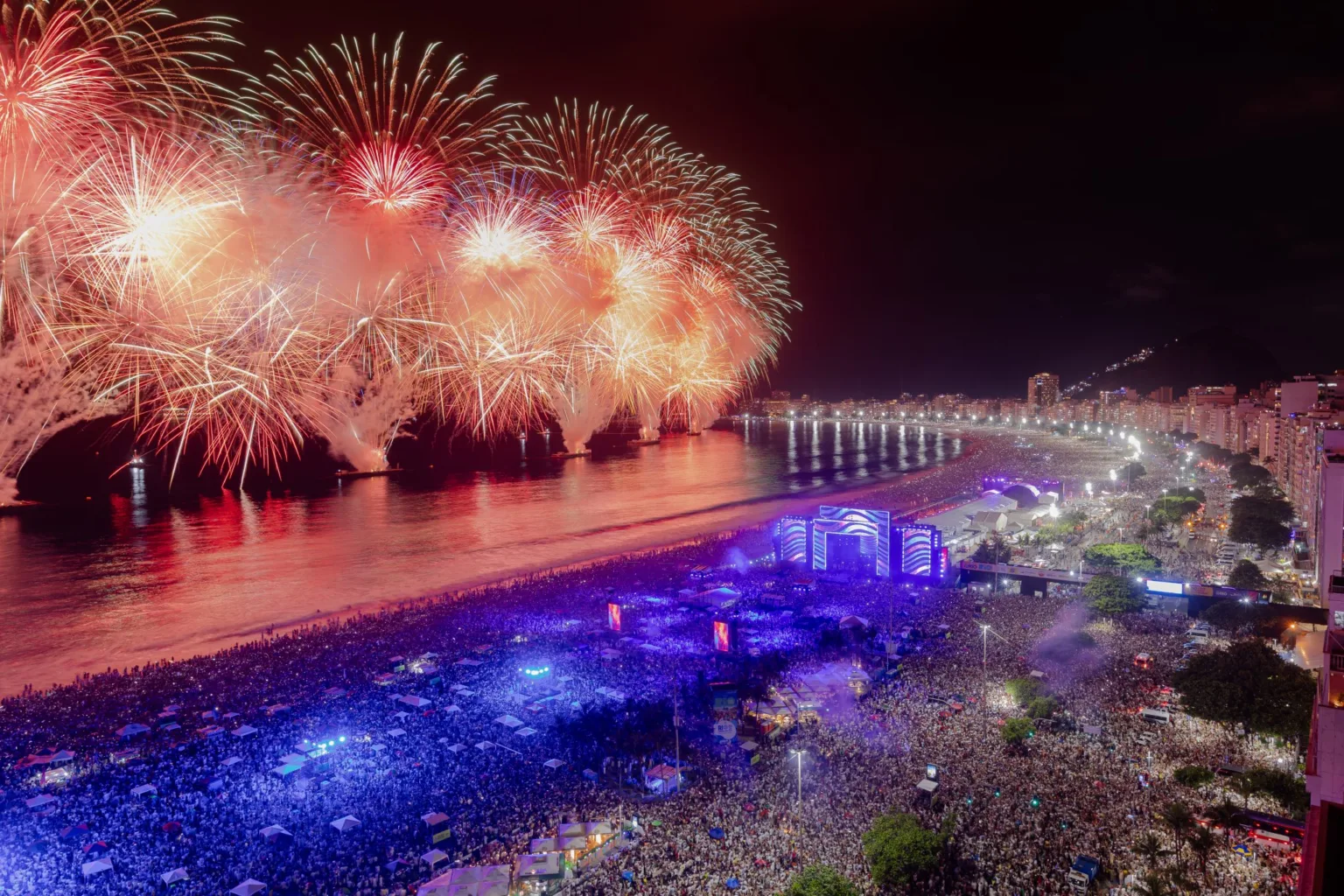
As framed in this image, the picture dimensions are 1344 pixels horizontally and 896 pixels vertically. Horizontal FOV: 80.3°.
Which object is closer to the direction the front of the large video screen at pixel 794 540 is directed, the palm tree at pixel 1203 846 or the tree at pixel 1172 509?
the palm tree

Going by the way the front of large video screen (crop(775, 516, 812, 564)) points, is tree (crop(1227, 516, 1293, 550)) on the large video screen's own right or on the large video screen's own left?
on the large video screen's own left

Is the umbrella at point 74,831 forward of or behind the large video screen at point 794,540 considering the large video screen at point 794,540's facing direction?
forward

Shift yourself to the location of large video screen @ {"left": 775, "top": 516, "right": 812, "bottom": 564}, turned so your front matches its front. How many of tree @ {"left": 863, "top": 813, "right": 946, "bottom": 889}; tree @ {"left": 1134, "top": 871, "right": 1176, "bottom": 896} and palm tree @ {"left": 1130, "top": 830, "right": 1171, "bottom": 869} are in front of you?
3

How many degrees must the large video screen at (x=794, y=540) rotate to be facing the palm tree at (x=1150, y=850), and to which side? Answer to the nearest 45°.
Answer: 0° — it already faces it

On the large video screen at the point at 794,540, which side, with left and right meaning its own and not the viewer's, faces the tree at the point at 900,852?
front

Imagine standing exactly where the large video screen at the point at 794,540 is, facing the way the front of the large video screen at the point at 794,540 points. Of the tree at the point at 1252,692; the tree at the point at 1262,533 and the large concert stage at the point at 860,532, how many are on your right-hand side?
0

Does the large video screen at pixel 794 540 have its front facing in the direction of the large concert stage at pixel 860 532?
no

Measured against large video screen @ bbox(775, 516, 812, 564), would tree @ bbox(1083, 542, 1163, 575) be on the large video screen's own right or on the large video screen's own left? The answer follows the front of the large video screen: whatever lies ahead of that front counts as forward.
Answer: on the large video screen's own left

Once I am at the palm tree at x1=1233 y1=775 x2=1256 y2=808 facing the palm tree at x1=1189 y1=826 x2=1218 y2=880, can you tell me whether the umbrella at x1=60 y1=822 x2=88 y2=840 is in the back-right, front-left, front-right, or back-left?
front-right

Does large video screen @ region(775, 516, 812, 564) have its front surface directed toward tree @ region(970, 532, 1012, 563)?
no

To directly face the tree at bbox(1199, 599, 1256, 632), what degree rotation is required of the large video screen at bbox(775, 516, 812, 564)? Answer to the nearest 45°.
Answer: approximately 45° to its left

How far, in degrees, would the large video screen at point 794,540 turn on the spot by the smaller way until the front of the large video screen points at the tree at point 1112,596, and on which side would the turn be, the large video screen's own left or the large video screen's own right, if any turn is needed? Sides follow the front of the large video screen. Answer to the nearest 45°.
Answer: approximately 45° to the large video screen's own left

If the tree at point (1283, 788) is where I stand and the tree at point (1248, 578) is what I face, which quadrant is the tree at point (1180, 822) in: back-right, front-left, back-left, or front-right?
back-left

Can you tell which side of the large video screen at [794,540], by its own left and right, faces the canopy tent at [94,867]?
front

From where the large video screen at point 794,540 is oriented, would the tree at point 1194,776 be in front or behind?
in front

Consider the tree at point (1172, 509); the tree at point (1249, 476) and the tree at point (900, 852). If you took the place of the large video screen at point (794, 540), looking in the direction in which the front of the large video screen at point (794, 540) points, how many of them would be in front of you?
1

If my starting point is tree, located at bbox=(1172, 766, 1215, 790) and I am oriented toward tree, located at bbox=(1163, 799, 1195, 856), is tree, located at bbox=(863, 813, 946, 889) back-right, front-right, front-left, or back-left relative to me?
front-right

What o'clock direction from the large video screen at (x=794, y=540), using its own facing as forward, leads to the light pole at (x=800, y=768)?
The light pole is roughly at 12 o'clock from the large video screen.

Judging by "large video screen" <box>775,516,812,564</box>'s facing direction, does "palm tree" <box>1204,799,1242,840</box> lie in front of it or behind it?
in front

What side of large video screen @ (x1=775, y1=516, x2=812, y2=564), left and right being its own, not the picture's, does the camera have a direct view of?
front

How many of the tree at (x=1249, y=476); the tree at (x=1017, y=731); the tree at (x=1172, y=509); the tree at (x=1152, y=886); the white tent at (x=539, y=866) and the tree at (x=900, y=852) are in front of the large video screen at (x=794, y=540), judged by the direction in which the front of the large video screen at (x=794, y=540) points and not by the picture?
4
